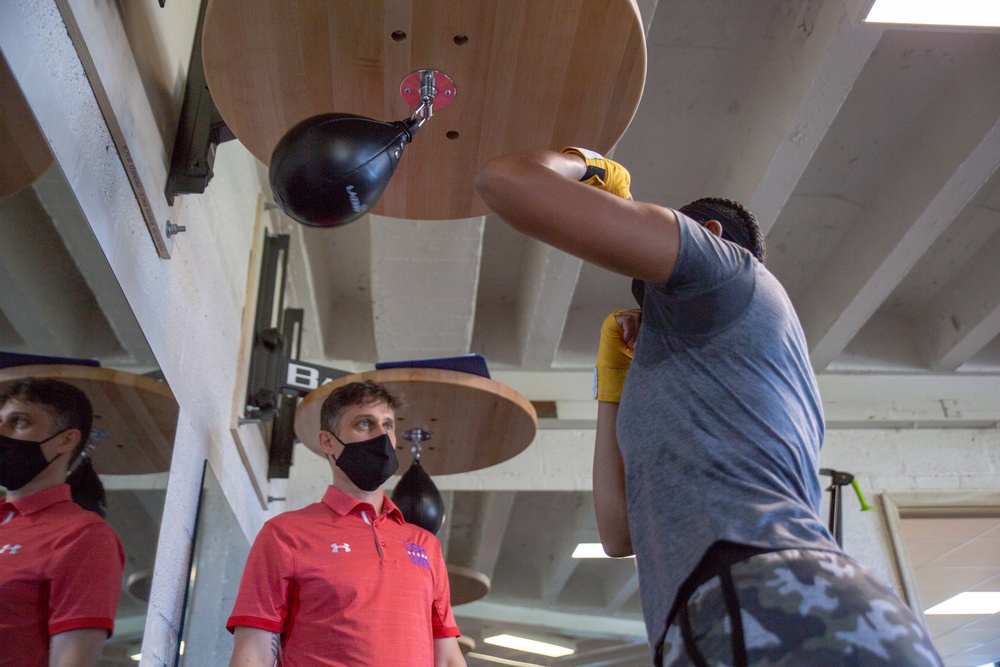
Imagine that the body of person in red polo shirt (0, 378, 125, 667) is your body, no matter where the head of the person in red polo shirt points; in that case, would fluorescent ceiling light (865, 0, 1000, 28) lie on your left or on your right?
on your left

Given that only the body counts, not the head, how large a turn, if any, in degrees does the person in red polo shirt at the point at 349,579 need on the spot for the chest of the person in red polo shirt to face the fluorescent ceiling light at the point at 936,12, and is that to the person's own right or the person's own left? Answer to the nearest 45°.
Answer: approximately 45° to the person's own left

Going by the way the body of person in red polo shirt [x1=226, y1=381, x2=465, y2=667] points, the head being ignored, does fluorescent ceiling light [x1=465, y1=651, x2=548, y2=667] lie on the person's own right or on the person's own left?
on the person's own left

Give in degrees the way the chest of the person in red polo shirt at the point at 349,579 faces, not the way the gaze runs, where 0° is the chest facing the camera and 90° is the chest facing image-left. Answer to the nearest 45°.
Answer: approximately 315°

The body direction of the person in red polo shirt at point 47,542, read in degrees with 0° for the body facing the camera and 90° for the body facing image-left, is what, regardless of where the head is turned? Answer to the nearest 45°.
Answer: approximately 45°

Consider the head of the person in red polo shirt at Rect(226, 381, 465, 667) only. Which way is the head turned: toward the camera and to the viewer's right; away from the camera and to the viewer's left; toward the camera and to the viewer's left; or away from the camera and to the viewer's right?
toward the camera and to the viewer's right

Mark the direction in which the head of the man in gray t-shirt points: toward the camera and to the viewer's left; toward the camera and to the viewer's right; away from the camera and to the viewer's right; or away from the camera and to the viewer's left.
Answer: away from the camera and to the viewer's left
